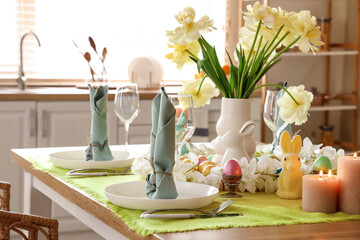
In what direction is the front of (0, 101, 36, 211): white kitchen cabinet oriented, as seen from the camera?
facing the viewer

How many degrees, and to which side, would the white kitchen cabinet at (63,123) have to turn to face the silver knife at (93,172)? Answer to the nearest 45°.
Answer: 0° — it already faces it

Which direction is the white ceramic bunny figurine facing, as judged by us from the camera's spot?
facing to the left of the viewer

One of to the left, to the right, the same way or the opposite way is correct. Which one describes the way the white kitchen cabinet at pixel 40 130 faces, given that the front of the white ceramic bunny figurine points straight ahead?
to the left

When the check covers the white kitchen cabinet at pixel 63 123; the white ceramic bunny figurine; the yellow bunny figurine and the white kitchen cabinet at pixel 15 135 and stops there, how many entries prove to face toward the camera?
3

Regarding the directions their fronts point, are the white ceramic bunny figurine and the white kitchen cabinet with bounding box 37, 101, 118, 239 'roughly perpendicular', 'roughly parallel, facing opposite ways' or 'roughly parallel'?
roughly perpendicular

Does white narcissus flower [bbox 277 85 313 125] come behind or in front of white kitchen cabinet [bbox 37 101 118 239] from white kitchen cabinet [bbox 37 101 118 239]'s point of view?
in front

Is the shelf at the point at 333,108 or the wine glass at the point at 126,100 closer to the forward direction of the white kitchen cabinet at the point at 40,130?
the wine glass

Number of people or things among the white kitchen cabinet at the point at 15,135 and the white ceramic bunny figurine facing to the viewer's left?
1

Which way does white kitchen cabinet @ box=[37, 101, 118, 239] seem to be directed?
toward the camera

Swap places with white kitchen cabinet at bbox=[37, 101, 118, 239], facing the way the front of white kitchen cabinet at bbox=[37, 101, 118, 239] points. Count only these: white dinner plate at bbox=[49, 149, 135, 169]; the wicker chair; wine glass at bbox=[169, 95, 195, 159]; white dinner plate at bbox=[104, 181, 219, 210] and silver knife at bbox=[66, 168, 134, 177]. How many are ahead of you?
5

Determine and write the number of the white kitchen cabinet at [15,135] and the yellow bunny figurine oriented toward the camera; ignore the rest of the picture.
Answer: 2

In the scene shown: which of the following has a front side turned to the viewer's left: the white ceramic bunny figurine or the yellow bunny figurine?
the white ceramic bunny figurine

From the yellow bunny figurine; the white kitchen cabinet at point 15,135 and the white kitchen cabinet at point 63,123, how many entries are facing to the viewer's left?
0
